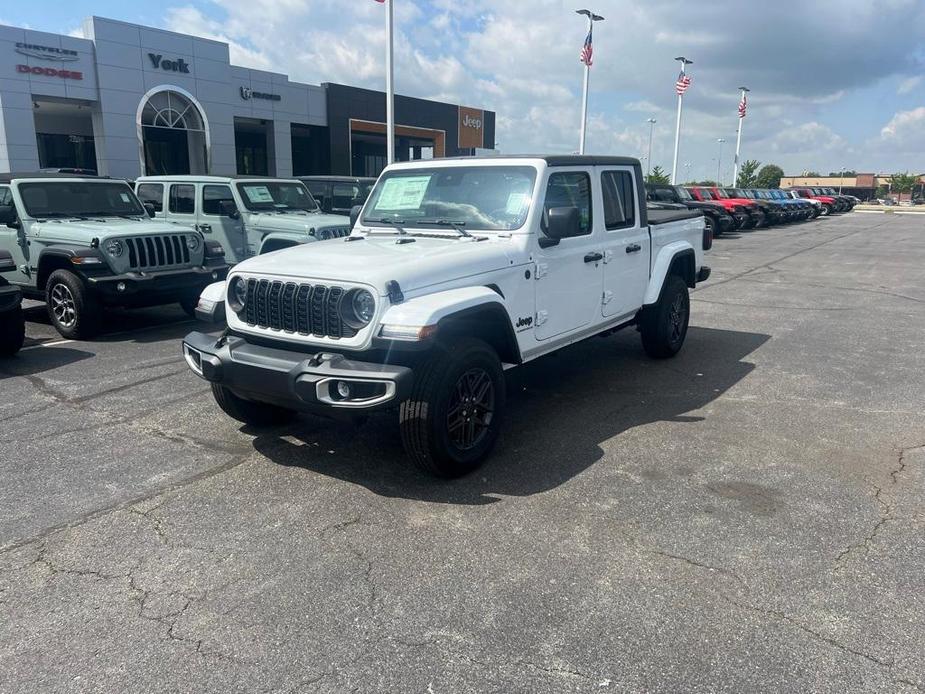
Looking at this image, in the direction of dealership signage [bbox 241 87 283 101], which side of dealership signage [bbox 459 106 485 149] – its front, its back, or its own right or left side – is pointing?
right

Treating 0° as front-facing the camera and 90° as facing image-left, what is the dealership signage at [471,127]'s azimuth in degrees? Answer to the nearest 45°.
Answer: approximately 315°

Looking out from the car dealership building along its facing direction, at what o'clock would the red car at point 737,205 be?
The red car is roughly at 11 o'clock from the car dealership building.

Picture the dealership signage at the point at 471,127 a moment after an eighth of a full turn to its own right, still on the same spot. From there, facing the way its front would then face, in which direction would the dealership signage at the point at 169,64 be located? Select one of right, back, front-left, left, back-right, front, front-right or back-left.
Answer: front-right

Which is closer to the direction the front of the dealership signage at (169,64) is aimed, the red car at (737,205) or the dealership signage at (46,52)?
the red car

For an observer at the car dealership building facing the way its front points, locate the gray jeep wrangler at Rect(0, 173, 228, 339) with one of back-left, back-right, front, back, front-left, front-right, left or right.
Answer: front-right

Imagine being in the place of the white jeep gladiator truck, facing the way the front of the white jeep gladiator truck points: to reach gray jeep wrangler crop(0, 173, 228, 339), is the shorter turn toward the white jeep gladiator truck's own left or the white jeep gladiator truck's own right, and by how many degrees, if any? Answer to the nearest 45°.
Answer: approximately 90° to the white jeep gladiator truck's own right

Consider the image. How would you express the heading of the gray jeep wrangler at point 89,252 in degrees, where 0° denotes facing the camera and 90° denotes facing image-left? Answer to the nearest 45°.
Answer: approximately 315°

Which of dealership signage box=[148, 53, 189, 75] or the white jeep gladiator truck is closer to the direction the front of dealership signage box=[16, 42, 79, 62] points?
the white jeep gladiator truck

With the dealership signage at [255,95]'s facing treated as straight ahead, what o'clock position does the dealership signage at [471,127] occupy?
the dealership signage at [471,127] is roughly at 9 o'clock from the dealership signage at [255,95].

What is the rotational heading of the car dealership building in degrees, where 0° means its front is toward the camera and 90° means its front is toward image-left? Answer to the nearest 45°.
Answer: approximately 315°

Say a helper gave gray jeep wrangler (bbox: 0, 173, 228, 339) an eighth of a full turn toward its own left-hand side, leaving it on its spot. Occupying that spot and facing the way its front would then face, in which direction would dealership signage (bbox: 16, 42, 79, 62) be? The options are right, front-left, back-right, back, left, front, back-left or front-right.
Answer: left

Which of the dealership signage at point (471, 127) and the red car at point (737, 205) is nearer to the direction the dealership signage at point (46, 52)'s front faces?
the red car
